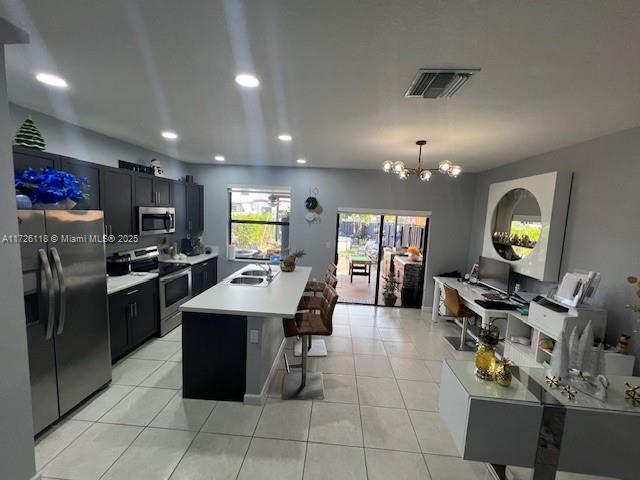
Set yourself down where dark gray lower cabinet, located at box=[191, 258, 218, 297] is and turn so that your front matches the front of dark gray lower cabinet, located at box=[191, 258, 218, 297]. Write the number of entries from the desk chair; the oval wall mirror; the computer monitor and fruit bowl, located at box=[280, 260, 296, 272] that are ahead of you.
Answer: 4

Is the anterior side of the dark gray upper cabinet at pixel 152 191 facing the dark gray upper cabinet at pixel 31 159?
no

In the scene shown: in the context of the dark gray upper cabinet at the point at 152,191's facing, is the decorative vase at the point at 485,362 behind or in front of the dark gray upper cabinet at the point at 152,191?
in front

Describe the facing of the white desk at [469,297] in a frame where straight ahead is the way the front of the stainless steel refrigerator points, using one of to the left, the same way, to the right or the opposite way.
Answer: the opposite way

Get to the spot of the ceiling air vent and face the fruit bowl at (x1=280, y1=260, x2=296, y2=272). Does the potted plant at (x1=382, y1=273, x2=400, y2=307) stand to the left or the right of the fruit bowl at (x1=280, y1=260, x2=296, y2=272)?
right

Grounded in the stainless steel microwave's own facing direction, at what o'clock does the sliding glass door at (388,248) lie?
The sliding glass door is roughly at 11 o'clock from the stainless steel microwave.

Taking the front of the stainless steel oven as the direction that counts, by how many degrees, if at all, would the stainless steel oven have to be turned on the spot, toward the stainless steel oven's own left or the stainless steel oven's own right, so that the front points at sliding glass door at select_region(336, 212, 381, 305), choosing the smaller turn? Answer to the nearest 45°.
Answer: approximately 45° to the stainless steel oven's own left

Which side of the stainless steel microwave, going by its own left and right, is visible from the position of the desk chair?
front

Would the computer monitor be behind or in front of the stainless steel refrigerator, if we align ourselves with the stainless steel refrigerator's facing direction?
in front

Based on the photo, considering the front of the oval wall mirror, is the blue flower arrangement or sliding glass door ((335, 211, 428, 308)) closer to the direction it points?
the blue flower arrangement

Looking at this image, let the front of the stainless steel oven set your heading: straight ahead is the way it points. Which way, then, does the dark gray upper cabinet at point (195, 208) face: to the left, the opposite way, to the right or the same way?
the same way

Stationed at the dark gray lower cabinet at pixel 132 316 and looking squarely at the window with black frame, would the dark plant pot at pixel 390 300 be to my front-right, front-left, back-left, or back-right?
front-right

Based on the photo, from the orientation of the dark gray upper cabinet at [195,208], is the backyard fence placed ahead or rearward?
ahead

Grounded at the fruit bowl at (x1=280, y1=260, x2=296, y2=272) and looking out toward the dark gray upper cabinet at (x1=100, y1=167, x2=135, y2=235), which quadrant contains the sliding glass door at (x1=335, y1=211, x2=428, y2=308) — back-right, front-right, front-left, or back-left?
back-right

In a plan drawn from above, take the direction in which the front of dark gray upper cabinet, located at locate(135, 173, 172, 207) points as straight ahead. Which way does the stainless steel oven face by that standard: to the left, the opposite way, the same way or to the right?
the same way

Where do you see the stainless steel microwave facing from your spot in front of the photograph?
facing the viewer and to the right of the viewer
